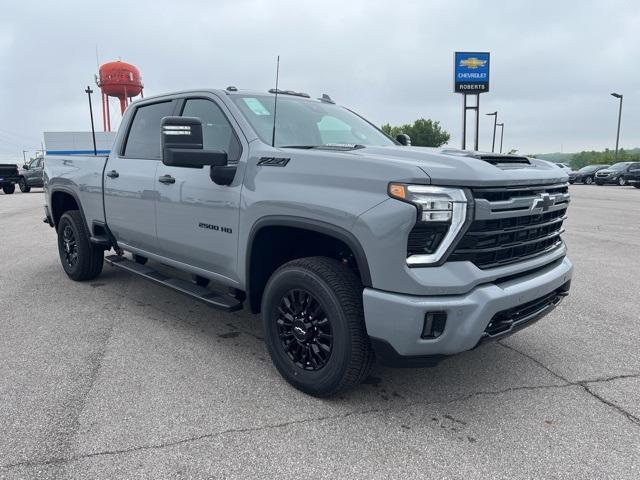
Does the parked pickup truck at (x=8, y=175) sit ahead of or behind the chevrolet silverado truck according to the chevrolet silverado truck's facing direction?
behind

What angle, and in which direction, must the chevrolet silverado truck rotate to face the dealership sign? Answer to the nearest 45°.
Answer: approximately 135° to its left

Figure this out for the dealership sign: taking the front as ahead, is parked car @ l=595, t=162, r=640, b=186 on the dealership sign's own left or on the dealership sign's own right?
on the dealership sign's own left

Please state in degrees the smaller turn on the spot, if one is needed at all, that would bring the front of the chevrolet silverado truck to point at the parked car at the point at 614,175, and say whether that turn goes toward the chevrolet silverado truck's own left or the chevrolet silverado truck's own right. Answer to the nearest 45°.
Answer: approximately 90° to the chevrolet silverado truck's own left

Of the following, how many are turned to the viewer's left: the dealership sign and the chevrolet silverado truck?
0

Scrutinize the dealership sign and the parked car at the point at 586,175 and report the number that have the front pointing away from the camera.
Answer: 0

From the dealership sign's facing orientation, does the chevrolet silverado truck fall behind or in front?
in front

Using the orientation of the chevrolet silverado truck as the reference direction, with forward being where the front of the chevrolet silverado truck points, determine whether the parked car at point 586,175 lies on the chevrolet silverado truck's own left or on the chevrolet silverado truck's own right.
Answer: on the chevrolet silverado truck's own left

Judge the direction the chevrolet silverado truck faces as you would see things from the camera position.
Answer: facing the viewer and to the right of the viewer

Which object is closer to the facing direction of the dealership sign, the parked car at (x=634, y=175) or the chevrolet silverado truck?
the chevrolet silverado truck

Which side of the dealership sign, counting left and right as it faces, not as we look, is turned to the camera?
front

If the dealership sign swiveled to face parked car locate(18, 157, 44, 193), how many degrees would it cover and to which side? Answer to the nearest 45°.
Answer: approximately 45° to its right

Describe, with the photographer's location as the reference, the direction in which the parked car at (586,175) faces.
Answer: facing the viewer and to the left of the viewer
